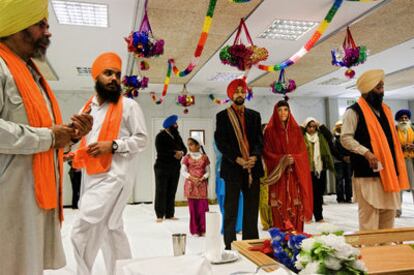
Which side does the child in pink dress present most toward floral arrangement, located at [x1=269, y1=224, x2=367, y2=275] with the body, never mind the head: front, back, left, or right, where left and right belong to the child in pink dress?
front

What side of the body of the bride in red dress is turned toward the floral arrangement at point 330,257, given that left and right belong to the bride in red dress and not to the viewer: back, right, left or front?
front

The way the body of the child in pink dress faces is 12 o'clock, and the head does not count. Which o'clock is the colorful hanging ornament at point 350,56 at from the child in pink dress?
The colorful hanging ornament is roughly at 10 o'clock from the child in pink dress.

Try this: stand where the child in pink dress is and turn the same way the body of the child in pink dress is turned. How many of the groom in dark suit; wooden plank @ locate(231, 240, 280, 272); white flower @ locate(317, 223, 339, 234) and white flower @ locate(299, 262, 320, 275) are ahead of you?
4

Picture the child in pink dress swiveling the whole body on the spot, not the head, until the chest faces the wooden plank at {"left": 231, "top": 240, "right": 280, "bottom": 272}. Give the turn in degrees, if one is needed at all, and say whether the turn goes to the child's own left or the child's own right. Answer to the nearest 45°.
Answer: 0° — they already face it

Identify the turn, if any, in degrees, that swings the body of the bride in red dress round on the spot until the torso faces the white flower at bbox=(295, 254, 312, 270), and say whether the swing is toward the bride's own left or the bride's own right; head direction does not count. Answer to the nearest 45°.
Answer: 0° — they already face it

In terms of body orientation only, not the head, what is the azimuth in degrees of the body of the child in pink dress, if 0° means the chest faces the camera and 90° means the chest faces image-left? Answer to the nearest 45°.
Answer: approximately 0°

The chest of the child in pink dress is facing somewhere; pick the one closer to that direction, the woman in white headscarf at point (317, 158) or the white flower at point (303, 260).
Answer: the white flower

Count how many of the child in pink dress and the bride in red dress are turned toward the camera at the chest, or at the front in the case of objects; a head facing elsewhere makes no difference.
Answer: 2

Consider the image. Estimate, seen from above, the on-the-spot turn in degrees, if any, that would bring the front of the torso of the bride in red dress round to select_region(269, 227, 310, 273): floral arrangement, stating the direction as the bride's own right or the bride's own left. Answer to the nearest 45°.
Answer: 0° — they already face it
